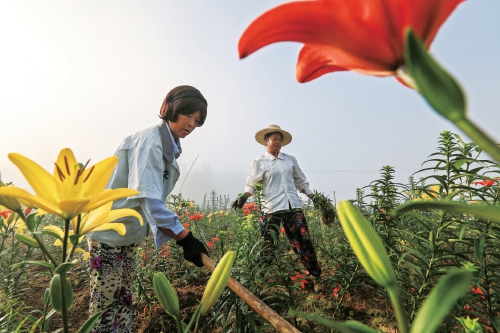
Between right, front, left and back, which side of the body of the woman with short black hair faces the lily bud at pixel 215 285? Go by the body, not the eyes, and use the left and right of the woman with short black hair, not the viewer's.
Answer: right

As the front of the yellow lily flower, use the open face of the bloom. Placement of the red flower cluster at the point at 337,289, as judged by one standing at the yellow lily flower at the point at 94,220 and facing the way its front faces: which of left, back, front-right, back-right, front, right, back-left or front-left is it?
front-left

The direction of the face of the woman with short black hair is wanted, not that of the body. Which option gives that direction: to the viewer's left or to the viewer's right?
to the viewer's right

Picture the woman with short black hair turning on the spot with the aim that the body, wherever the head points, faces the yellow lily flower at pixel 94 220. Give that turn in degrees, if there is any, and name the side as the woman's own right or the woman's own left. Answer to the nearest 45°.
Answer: approximately 90° to the woman's own right

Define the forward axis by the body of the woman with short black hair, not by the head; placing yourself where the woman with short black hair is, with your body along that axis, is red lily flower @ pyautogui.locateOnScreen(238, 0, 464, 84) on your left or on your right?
on your right

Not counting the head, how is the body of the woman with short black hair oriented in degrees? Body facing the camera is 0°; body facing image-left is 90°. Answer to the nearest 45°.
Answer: approximately 270°

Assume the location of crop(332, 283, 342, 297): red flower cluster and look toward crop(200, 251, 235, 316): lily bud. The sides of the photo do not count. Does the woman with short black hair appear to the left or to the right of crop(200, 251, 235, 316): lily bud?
right

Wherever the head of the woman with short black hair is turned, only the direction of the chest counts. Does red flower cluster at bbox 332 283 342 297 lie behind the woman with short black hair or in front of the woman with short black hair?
in front

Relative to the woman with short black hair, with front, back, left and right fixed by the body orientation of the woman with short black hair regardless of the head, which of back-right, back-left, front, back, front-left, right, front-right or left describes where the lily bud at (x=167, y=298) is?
right

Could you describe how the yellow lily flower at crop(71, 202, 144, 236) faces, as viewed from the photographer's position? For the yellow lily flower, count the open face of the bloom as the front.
facing to the right of the viewer

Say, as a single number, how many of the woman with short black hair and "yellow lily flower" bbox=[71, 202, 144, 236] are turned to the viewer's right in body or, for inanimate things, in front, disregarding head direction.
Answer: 2
